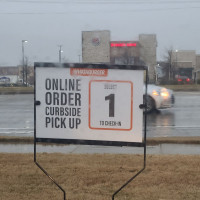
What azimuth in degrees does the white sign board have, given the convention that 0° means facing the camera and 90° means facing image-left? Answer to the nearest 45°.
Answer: approximately 0°

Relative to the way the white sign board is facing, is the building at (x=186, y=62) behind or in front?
behind

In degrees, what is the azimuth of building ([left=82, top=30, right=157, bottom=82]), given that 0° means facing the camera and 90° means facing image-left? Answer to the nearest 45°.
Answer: approximately 0°

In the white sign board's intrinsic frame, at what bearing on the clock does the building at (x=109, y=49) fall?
The building is roughly at 6 o'clock from the white sign board.

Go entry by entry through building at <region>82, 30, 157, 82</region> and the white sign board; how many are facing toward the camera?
2

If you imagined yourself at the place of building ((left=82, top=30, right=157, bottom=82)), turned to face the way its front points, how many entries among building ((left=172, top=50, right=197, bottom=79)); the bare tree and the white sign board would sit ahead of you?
1

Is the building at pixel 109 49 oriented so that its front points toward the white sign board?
yes
